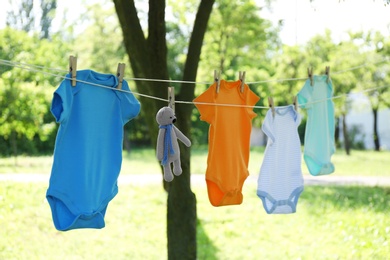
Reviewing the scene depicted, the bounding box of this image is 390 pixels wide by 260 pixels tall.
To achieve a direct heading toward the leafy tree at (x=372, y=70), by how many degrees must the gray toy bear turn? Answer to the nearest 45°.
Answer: approximately 90° to its left

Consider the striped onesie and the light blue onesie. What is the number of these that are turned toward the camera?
2

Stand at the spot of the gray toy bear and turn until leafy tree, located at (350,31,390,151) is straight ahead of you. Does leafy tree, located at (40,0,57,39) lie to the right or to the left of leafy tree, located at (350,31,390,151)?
left

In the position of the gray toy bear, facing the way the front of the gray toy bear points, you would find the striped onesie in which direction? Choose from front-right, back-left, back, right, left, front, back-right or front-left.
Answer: left

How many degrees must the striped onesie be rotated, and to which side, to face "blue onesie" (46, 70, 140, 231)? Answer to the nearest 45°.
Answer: approximately 45° to its right

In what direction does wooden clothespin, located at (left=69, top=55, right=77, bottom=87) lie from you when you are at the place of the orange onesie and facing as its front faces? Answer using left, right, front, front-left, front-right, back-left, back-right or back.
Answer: front-right

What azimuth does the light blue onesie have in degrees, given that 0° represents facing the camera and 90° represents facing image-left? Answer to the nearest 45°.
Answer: approximately 0°

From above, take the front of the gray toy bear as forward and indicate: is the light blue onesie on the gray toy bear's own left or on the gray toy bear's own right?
on the gray toy bear's own left
